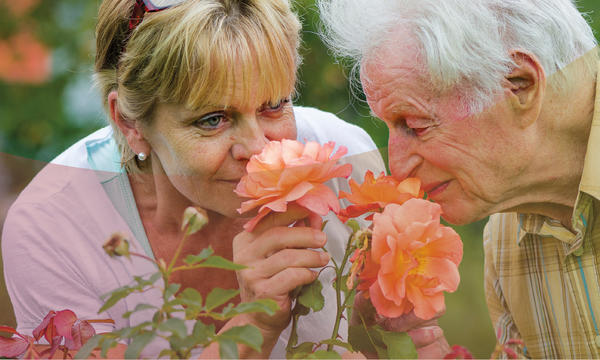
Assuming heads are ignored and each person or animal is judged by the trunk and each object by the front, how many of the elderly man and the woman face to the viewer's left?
1

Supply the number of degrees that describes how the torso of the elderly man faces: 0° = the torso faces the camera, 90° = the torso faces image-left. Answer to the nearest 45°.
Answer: approximately 90°

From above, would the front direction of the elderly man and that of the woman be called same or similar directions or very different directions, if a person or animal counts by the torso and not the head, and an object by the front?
very different directions

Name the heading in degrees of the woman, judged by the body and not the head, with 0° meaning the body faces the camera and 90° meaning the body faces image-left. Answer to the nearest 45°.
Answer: approximately 315°
